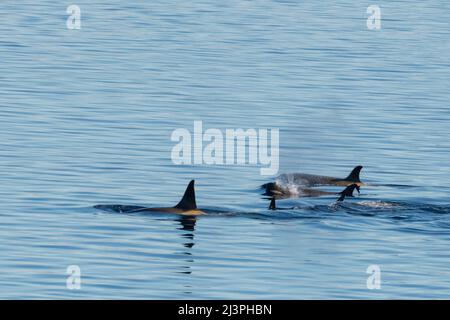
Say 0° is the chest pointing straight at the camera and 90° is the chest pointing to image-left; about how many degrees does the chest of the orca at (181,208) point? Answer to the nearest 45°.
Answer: approximately 90°

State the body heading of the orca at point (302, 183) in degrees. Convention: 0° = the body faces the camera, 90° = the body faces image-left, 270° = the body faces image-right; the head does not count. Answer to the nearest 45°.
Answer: approximately 90°
